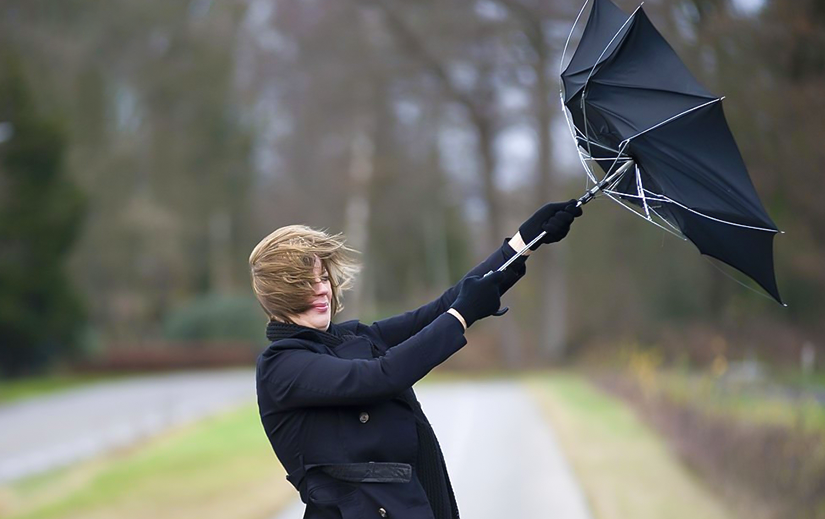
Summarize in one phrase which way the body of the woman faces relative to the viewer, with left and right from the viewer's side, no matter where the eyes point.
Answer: facing the viewer and to the right of the viewer

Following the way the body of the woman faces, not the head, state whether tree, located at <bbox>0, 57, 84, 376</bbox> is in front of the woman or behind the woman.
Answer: behind

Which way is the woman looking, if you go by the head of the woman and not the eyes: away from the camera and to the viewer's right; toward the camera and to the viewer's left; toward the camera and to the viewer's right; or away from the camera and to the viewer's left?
toward the camera and to the viewer's right
